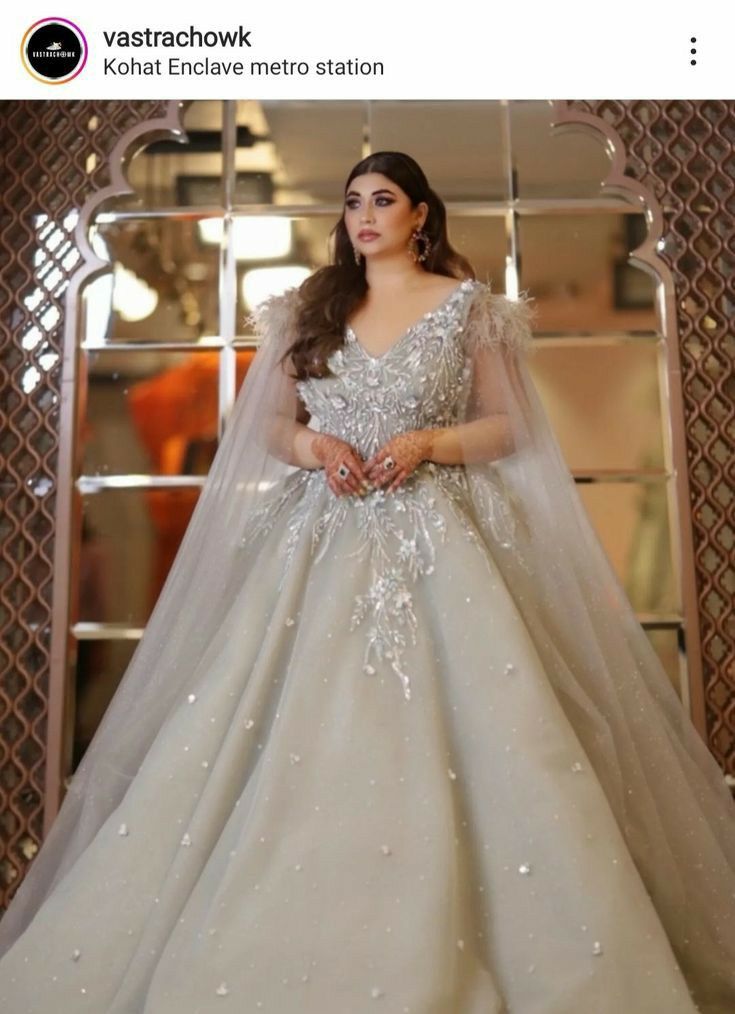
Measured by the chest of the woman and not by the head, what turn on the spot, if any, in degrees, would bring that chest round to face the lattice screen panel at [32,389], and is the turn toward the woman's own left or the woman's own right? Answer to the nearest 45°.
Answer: approximately 135° to the woman's own right

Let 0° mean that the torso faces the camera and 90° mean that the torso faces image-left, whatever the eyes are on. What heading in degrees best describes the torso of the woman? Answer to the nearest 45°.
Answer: approximately 0°

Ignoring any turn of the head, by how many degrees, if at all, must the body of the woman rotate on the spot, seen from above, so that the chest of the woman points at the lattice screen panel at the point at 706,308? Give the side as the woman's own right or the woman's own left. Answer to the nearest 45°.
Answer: approximately 135° to the woman's own left
